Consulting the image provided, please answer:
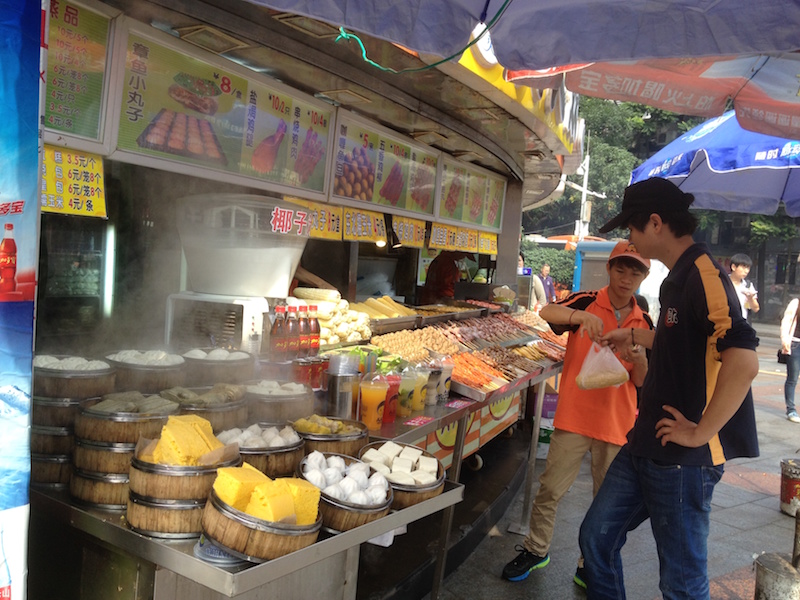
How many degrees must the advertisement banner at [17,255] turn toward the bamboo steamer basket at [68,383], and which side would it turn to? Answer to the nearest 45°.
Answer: approximately 180°

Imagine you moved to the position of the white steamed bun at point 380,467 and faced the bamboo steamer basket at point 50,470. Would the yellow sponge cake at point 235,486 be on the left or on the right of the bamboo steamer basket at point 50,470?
left

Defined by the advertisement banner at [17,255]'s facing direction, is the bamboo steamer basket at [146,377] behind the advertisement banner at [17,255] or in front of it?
behind

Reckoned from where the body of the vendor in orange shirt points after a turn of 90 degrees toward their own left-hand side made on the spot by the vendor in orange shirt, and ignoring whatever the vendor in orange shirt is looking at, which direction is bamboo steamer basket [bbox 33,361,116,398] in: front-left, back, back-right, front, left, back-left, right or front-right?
back-right

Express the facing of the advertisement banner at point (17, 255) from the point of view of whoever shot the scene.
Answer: facing the viewer

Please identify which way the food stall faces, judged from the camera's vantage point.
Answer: facing the viewer and to the right of the viewer

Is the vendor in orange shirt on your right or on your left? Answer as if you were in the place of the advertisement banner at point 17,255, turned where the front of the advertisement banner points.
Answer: on your left

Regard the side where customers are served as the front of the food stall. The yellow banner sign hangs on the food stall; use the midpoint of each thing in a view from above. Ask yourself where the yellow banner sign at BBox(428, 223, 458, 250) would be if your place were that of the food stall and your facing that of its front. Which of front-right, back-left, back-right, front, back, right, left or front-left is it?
left
